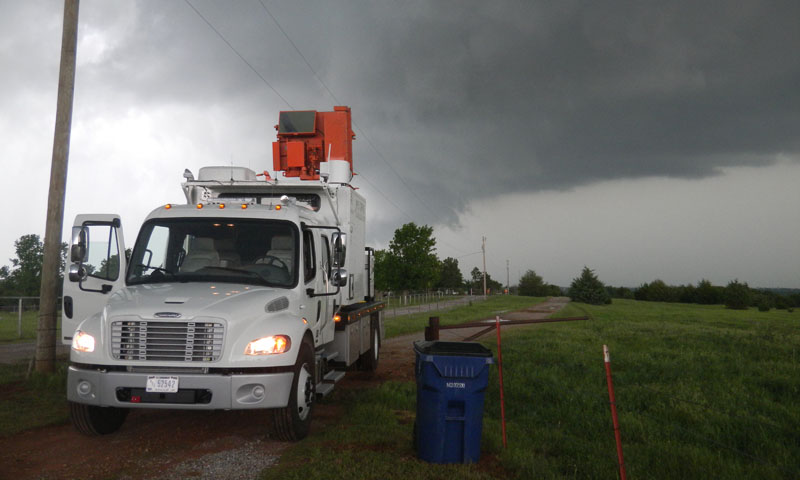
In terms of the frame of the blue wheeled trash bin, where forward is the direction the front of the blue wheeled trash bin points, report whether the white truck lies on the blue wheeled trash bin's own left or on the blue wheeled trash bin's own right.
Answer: on the blue wheeled trash bin's own right

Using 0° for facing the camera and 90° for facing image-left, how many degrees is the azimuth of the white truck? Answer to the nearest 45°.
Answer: approximately 45°

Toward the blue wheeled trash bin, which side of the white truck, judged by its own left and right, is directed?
left

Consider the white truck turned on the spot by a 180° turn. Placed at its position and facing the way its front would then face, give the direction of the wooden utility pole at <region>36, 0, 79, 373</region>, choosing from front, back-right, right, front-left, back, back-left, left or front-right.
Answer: left

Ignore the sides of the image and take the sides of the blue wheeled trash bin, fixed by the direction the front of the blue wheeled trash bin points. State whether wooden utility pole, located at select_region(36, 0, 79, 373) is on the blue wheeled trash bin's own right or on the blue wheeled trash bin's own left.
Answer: on the blue wheeled trash bin's own right

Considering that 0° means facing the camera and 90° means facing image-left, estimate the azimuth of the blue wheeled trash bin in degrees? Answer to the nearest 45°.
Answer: approximately 0°
